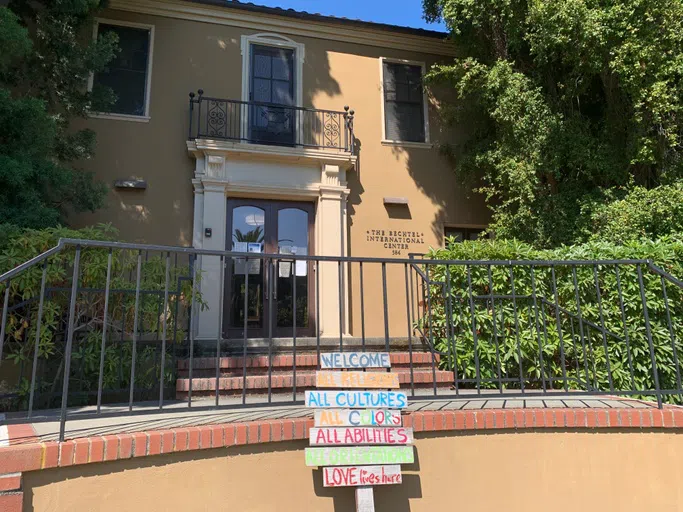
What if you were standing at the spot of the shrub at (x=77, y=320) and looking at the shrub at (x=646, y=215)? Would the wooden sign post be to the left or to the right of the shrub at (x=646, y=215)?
right

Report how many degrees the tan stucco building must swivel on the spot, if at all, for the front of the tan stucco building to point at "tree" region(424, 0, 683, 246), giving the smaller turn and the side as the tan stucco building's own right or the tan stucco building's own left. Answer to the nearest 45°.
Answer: approximately 90° to the tan stucco building's own left

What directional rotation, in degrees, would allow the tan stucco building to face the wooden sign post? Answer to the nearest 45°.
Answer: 0° — it already faces it

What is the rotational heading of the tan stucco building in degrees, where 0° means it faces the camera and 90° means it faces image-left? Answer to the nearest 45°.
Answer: approximately 0°

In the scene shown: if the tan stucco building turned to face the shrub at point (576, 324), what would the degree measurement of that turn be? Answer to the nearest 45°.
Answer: approximately 45° to its left

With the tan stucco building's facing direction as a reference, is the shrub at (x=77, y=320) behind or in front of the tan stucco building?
in front

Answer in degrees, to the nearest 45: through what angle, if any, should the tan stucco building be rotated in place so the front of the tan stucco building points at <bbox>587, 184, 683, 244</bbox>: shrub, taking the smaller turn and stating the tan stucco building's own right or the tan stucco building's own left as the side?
approximately 45° to the tan stucco building's own left
